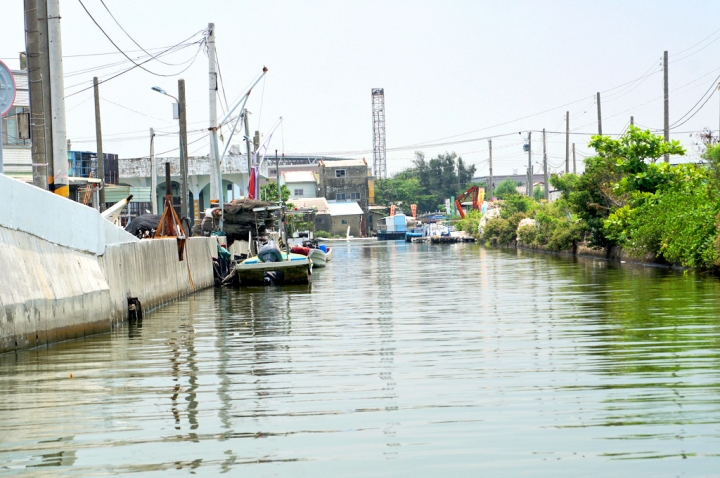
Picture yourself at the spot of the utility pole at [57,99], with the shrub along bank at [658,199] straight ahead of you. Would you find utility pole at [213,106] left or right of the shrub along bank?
left

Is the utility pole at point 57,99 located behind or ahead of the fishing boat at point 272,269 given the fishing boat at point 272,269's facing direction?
behind

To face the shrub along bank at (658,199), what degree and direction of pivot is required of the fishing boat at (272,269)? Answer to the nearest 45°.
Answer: approximately 90° to its right

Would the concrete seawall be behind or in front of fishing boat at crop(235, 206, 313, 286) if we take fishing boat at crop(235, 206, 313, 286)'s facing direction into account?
behind

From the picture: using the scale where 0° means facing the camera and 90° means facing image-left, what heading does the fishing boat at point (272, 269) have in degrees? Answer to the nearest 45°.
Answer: approximately 180°

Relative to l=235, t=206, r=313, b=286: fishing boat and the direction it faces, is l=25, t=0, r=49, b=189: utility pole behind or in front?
behind

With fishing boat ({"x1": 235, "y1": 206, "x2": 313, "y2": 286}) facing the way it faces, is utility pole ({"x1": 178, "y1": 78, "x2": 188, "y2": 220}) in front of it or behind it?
in front
